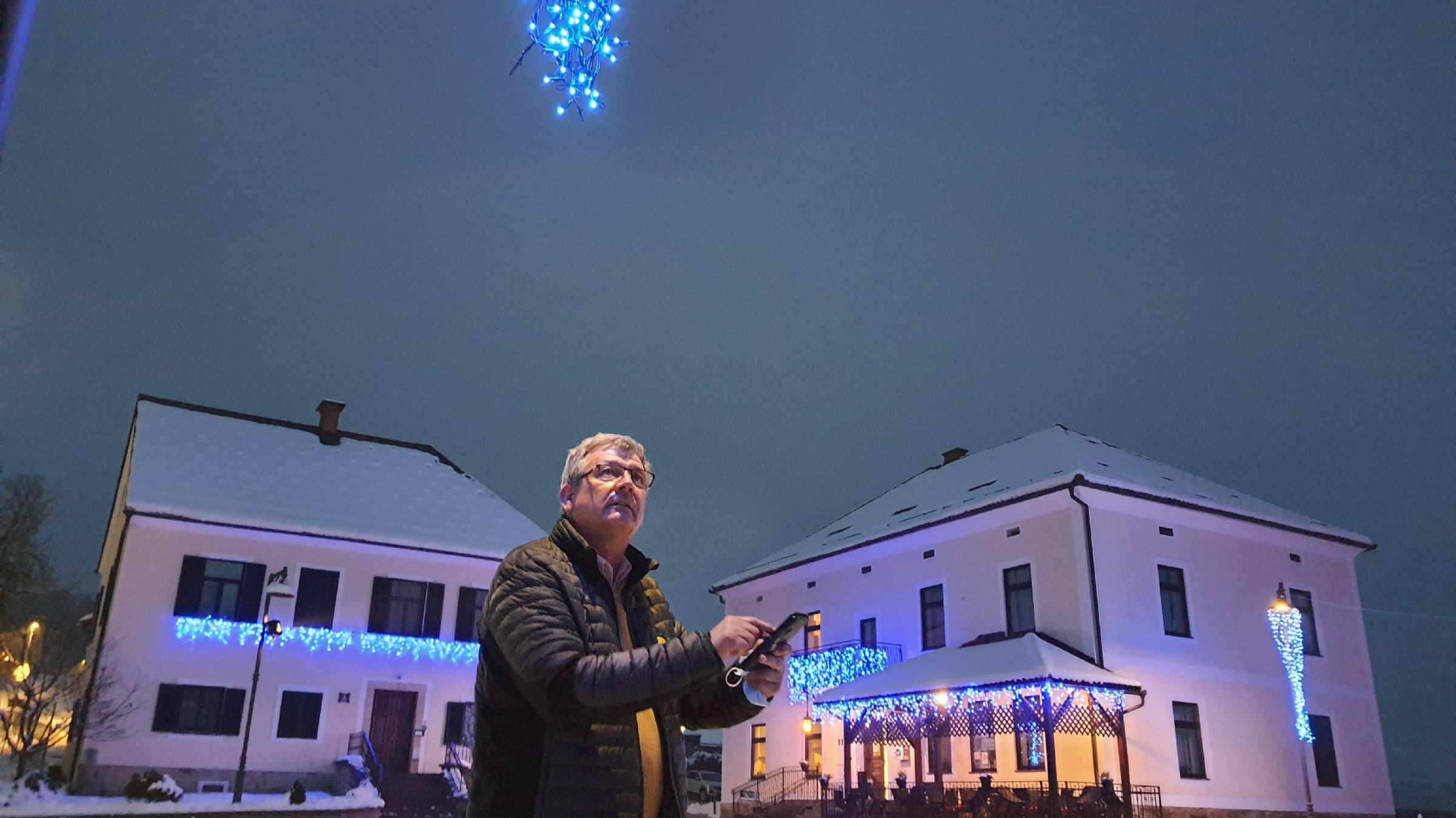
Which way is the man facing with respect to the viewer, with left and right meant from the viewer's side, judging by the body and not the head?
facing the viewer and to the right of the viewer

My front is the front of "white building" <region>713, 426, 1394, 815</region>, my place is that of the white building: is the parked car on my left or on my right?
on my right

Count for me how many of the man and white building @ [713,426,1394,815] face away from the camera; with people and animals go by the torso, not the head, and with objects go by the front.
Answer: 0

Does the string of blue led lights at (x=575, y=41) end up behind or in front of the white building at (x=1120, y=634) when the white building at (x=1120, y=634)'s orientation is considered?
in front

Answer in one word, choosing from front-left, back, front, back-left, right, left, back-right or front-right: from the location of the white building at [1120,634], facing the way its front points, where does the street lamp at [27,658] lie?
front-right

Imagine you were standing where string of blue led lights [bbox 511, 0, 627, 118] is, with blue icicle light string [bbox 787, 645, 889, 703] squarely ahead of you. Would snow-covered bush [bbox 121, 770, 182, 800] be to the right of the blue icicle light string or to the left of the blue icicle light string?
left

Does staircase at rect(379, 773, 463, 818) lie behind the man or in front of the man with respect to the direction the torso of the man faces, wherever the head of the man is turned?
behind

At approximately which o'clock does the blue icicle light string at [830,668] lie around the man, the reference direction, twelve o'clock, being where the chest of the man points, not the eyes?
The blue icicle light string is roughly at 8 o'clock from the man.

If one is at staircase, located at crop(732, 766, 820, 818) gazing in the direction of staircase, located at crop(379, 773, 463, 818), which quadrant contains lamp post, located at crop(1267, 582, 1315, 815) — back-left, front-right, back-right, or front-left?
back-left

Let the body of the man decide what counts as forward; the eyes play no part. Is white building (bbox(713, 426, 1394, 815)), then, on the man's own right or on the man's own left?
on the man's own left

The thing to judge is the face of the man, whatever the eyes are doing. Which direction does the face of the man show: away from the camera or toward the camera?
toward the camera
